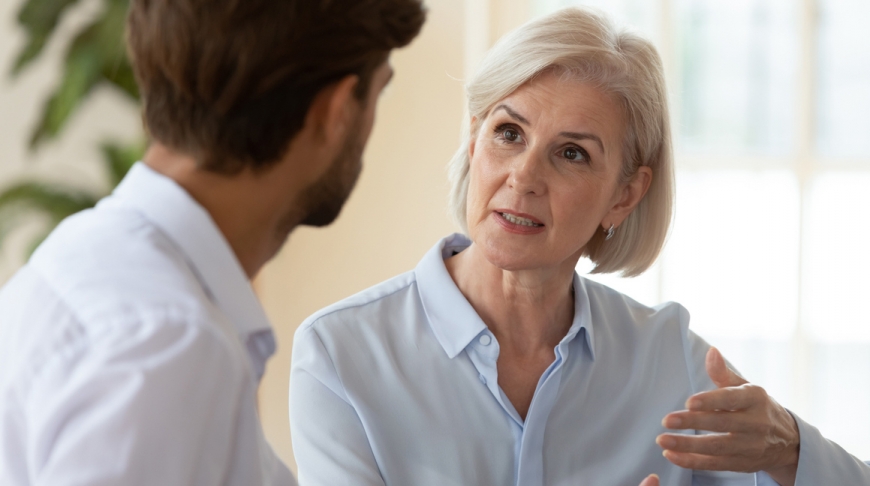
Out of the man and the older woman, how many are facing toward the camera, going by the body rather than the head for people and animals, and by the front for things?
1

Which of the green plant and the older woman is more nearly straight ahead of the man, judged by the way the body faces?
the older woman

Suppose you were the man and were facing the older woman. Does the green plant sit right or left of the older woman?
left

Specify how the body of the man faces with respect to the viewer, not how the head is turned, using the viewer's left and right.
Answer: facing away from the viewer and to the right of the viewer

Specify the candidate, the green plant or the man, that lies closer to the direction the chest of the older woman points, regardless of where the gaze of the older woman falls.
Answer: the man

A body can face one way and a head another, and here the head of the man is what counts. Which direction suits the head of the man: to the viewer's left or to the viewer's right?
to the viewer's right

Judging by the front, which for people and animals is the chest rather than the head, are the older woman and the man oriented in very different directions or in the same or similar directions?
very different directions

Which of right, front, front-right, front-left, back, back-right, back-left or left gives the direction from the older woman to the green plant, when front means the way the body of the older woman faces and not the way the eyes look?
back-right

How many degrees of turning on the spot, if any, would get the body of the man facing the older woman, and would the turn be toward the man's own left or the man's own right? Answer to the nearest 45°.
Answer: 0° — they already face them

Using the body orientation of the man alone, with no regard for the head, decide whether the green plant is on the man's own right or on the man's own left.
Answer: on the man's own left
